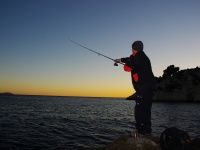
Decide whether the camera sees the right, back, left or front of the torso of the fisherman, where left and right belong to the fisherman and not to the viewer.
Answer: left
